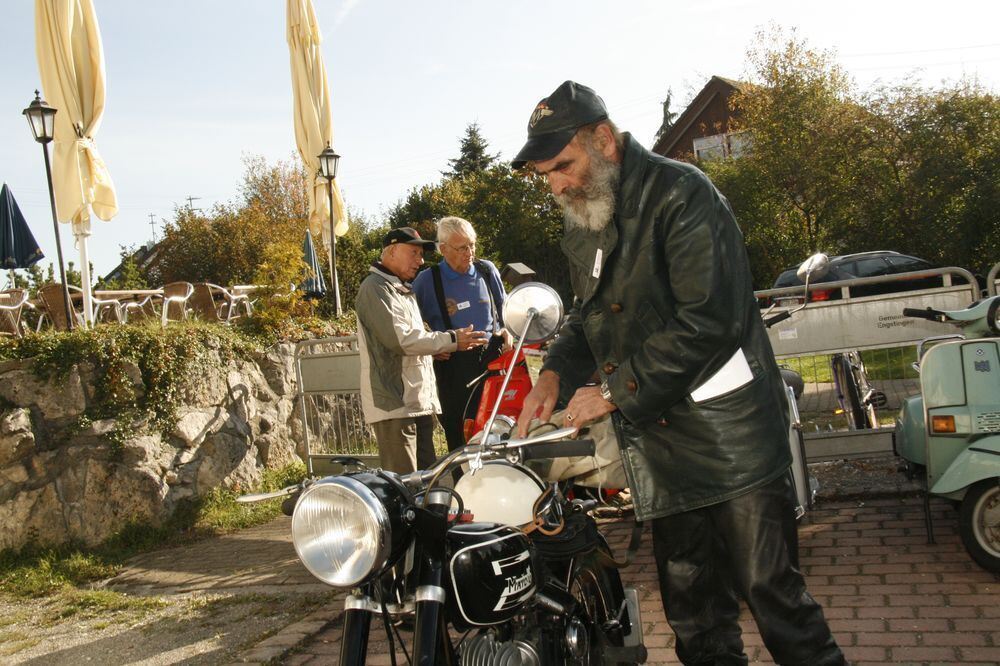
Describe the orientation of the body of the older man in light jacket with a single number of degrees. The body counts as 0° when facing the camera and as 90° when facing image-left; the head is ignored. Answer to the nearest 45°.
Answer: approximately 270°

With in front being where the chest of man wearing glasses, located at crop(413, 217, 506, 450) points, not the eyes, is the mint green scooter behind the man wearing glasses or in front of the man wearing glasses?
in front

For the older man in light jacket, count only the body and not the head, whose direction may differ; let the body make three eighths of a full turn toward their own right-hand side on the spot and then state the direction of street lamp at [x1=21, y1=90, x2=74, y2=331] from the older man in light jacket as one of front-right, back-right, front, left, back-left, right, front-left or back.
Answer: right

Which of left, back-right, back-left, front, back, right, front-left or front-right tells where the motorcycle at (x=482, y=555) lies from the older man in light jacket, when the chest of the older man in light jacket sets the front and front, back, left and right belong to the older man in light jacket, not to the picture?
right

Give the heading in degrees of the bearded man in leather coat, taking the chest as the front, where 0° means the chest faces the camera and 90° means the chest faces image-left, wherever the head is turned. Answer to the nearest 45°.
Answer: approximately 45°

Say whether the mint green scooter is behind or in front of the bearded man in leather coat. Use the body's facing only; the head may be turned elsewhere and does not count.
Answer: behind

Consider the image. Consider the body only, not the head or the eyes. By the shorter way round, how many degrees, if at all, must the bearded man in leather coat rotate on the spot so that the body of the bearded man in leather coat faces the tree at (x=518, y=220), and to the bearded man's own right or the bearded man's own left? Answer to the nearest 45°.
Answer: approximately 135° to the bearded man's own right

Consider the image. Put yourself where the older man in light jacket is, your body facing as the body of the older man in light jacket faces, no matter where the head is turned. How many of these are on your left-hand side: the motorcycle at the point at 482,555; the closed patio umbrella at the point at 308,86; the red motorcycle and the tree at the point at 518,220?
2

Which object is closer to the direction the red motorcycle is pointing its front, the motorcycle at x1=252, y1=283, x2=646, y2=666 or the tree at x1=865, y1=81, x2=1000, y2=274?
the motorcycle

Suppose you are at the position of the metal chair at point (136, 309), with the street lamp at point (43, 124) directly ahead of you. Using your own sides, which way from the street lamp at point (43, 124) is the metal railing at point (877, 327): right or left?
left

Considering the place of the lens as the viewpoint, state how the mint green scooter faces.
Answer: facing the viewer and to the right of the viewer
